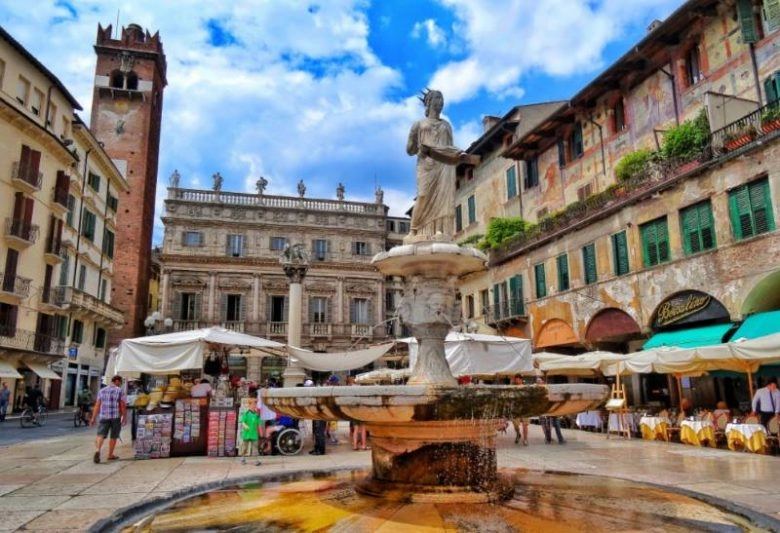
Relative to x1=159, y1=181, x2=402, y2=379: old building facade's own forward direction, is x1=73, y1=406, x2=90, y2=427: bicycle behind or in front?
in front

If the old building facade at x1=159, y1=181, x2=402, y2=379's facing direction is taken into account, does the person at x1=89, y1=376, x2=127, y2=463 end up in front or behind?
in front

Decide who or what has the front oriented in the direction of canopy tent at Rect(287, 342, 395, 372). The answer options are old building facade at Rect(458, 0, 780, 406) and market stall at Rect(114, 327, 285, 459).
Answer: the old building facade

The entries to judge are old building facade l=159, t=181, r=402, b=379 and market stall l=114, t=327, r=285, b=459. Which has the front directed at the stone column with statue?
the old building facade

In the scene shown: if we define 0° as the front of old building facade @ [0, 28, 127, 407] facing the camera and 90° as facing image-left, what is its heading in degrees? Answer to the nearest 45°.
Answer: approximately 315°

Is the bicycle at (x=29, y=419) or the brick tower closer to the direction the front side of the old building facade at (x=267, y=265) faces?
the bicycle

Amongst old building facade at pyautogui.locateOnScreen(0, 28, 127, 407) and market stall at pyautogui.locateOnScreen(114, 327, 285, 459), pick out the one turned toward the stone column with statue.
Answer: the old building facade

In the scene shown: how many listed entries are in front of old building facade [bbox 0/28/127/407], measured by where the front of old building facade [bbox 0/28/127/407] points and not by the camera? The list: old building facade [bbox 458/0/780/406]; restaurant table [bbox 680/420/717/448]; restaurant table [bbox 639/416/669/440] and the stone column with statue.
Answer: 4

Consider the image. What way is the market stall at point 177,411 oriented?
toward the camera

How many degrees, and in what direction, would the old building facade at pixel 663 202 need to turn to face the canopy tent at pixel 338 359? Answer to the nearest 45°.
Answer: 0° — it already faces it

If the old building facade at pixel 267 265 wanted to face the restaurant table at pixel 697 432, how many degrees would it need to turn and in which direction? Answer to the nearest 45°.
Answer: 0° — it already faces it

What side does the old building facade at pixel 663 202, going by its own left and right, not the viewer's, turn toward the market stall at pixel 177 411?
front

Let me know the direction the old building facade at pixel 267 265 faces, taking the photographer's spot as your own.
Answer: facing the viewer

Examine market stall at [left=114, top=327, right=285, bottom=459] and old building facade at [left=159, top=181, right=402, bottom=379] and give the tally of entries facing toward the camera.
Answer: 2

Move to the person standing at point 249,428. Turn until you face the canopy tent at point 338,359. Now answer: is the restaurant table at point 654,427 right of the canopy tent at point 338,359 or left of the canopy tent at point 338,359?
right

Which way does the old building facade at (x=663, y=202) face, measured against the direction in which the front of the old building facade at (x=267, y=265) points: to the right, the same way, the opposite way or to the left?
to the right
